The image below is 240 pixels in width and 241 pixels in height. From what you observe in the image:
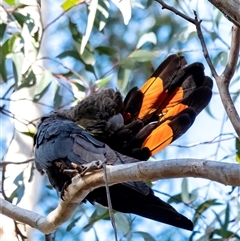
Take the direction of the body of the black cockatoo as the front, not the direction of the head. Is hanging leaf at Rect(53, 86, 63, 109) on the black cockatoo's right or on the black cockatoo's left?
on the black cockatoo's right

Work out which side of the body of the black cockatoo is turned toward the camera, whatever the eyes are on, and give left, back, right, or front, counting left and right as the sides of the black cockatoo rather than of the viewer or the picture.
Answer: left
